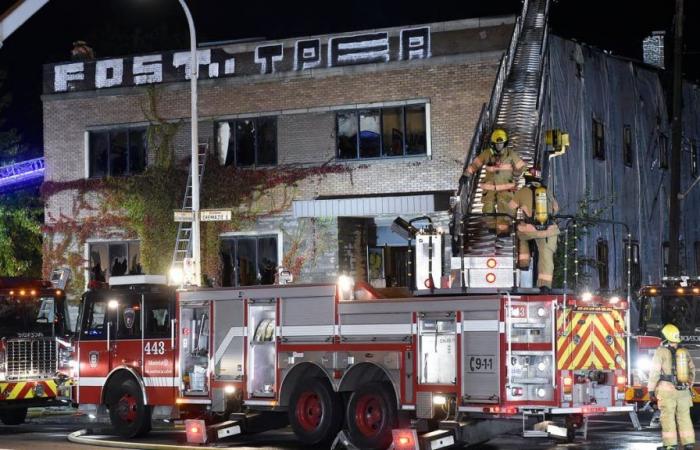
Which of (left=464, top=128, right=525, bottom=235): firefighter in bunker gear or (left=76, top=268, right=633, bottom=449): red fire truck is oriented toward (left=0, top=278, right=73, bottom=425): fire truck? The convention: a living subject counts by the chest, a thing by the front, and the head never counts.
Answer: the red fire truck

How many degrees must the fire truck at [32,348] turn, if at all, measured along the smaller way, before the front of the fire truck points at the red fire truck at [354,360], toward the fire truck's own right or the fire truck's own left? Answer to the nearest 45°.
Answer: approximately 45° to the fire truck's own left

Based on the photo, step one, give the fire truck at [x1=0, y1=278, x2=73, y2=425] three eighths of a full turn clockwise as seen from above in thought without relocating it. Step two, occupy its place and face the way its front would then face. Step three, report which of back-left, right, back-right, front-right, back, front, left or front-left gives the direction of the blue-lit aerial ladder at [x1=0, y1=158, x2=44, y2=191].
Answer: front-right

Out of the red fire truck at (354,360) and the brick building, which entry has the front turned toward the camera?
the brick building

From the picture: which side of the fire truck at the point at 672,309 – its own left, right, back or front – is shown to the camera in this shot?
front

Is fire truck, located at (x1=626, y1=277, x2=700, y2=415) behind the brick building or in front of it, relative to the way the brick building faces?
in front

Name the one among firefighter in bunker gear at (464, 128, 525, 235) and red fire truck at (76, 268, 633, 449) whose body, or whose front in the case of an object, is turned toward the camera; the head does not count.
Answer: the firefighter in bunker gear

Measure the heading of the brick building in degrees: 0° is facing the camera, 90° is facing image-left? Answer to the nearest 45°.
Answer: approximately 0°

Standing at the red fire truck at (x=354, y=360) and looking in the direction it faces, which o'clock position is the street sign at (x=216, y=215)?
The street sign is roughly at 1 o'clock from the red fire truck.

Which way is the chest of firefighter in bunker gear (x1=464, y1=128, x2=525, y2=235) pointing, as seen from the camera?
toward the camera

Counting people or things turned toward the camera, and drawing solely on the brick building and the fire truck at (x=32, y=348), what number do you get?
2

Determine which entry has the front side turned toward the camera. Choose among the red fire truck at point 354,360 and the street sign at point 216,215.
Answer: the street sign

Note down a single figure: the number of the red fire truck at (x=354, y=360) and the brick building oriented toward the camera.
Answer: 1

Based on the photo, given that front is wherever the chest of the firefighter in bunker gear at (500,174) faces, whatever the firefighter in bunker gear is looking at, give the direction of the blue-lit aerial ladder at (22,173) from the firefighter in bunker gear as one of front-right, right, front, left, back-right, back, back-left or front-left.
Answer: back-right

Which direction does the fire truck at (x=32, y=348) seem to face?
toward the camera

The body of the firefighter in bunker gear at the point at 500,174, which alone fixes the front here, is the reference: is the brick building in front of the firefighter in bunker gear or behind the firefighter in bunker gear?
behind

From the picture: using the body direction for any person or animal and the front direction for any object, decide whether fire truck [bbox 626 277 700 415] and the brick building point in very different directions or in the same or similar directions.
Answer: same or similar directions
